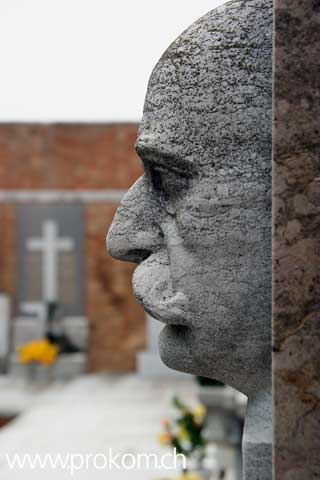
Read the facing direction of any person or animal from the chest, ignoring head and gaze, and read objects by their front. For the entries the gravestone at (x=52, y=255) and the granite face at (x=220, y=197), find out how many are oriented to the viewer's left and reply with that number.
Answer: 1

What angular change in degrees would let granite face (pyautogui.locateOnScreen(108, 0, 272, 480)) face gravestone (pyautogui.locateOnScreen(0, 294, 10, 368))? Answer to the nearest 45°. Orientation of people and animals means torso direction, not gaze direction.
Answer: approximately 90° to its right

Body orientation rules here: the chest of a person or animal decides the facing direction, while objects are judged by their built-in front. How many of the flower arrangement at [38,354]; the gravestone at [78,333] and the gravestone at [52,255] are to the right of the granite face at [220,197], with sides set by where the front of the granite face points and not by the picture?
3

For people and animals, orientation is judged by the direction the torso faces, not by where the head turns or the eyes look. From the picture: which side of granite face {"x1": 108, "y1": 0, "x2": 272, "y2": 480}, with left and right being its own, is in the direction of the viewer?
left

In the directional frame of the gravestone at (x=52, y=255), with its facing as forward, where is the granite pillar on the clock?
The granite pillar is roughly at 12 o'clock from the gravestone.

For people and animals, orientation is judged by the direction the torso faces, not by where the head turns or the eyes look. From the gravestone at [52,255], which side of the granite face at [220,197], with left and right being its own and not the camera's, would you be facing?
right

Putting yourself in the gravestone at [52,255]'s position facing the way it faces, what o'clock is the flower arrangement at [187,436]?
The flower arrangement is roughly at 12 o'clock from the gravestone.

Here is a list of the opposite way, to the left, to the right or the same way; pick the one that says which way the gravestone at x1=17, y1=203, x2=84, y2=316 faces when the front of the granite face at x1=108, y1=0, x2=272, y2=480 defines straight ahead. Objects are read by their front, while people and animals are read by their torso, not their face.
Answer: to the left

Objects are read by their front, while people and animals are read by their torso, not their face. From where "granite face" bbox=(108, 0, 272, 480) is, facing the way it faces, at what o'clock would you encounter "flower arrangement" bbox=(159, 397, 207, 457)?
The flower arrangement is roughly at 3 o'clock from the granite face.

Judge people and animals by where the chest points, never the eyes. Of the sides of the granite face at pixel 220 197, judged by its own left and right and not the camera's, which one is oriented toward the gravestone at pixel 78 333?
right
